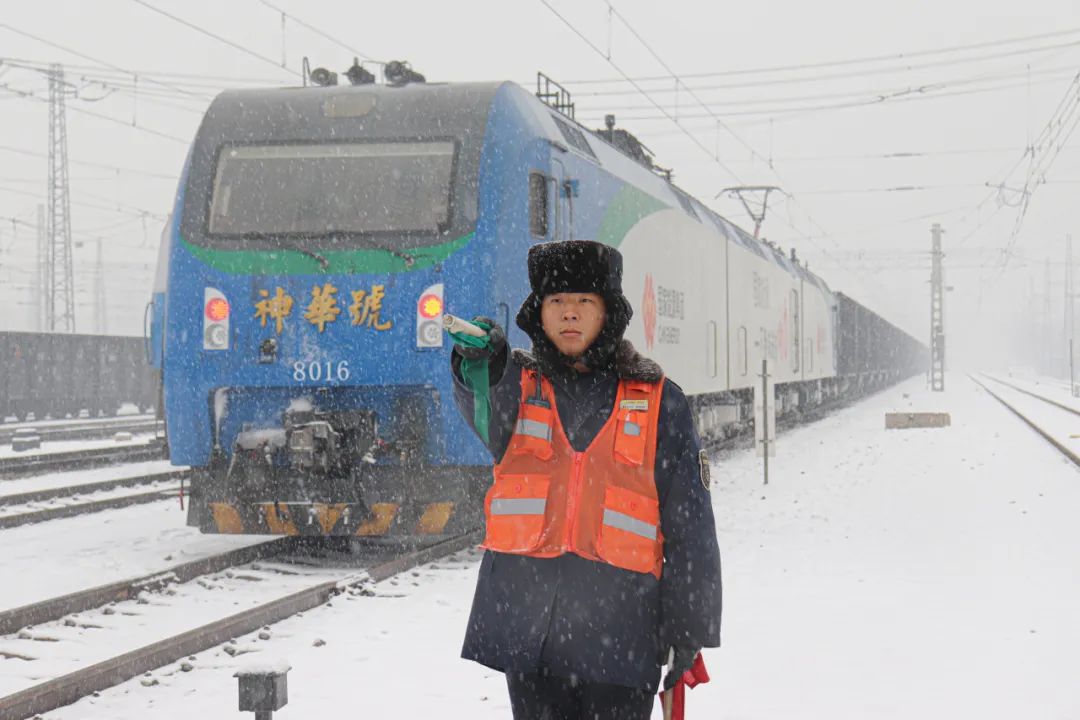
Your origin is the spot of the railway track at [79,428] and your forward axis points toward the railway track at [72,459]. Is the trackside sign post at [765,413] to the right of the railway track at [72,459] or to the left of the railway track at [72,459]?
left

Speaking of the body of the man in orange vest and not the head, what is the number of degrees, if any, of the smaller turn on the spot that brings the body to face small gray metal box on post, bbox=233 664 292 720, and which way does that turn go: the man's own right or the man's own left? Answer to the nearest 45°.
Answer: approximately 135° to the man's own right

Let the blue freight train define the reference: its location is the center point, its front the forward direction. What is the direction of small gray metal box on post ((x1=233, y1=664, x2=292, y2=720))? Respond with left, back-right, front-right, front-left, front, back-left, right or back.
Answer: front-left

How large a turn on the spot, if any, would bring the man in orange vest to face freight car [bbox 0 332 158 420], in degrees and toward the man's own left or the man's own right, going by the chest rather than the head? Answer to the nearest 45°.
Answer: approximately 135° to the man's own right

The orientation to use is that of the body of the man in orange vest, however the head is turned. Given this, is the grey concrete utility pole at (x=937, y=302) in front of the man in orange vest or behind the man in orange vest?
behind

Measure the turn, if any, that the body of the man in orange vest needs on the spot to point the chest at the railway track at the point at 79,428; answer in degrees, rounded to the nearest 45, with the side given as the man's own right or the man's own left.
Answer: approximately 135° to the man's own right

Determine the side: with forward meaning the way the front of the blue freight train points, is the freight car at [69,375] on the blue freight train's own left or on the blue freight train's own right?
on the blue freight train's own right

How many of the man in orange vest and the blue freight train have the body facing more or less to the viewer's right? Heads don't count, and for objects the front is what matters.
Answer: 0

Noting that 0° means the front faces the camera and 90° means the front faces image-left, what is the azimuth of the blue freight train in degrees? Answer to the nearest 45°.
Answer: approximately 45°

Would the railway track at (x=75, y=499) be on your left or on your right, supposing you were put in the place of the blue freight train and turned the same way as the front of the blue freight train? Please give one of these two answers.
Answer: on your right
